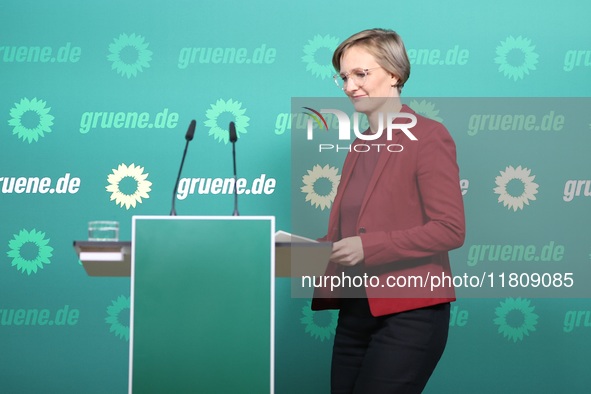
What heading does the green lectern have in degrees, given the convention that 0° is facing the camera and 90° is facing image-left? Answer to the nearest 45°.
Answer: approximately 0°

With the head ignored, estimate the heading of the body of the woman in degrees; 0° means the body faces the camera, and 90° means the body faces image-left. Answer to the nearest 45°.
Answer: approximately 45°
